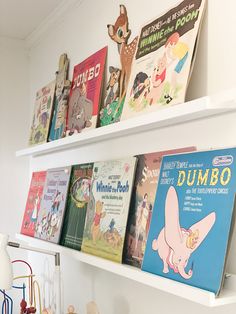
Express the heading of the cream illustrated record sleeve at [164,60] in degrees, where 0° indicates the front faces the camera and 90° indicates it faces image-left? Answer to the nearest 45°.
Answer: approximately 45°

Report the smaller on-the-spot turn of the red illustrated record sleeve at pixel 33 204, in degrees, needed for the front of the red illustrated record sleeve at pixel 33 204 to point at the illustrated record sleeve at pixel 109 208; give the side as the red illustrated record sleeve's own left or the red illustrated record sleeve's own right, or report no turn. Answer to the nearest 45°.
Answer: approximately 45° to the red illustrated record sleeve's own left

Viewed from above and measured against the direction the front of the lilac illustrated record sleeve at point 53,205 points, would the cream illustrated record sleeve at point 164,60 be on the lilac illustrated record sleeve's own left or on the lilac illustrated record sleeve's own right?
on the lilac illustrated record sleeve's own left

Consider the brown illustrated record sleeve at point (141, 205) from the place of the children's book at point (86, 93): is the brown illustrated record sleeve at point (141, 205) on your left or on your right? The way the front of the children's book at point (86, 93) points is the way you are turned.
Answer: on your left

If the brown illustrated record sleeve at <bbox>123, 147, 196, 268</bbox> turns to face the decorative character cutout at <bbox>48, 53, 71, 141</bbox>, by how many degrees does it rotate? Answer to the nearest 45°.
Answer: approximately 90° to its right

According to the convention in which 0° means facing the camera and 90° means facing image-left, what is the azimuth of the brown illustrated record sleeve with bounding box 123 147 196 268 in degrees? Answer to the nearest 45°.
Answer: approximately 45°

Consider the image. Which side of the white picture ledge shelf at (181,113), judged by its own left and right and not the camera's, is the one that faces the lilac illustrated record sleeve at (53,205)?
right
